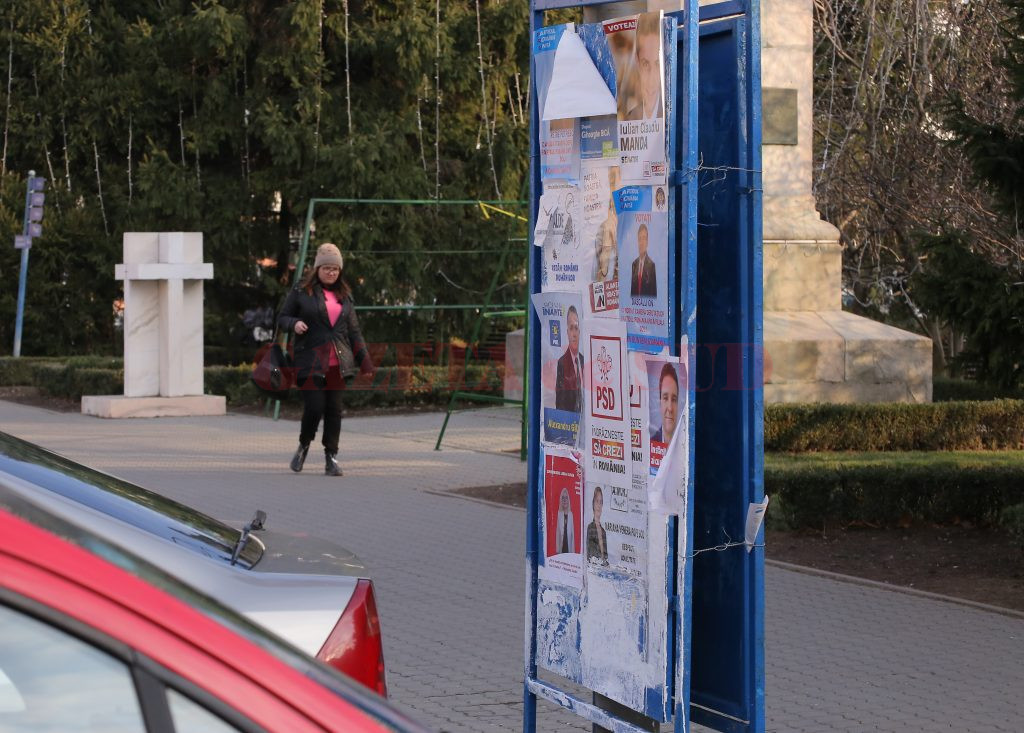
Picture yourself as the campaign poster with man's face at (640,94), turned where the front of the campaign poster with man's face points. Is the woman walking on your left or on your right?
on your right

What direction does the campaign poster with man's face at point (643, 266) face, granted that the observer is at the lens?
facing the viewer and to the left of the viewer

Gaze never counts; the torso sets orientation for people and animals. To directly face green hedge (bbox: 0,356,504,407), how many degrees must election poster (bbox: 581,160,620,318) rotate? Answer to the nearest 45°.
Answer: approximately 135° to its right

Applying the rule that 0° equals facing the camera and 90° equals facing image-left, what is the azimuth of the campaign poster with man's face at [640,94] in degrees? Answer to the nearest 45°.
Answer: approximately 45°

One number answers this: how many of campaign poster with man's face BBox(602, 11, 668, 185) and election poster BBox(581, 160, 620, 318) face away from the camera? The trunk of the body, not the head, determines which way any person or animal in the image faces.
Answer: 0

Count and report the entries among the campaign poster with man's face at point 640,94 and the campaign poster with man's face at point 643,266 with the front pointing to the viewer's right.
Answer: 0

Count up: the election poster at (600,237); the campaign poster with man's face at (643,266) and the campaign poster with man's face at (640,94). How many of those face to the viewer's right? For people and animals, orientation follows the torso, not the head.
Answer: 0
